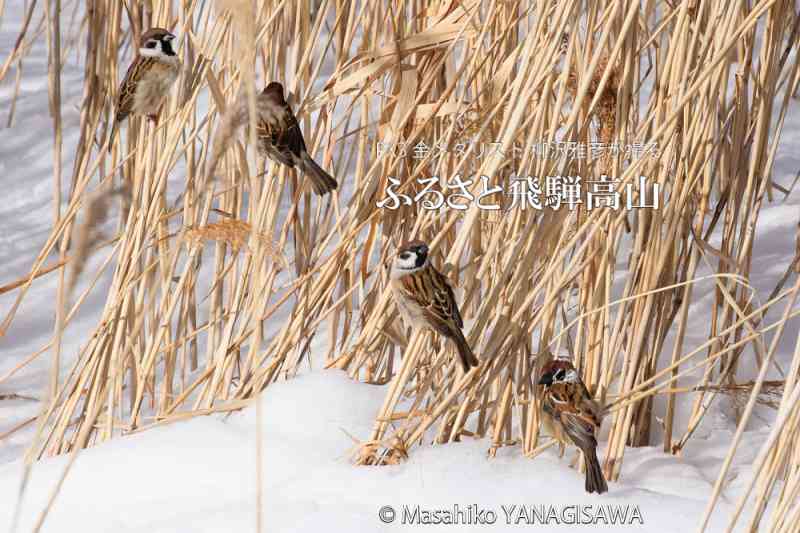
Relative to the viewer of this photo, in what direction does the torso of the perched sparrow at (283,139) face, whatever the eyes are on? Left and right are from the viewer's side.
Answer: facing away from the viewer and to the left of the viewer

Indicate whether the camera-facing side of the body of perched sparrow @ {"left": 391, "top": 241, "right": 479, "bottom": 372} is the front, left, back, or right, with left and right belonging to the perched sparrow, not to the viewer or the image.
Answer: left
